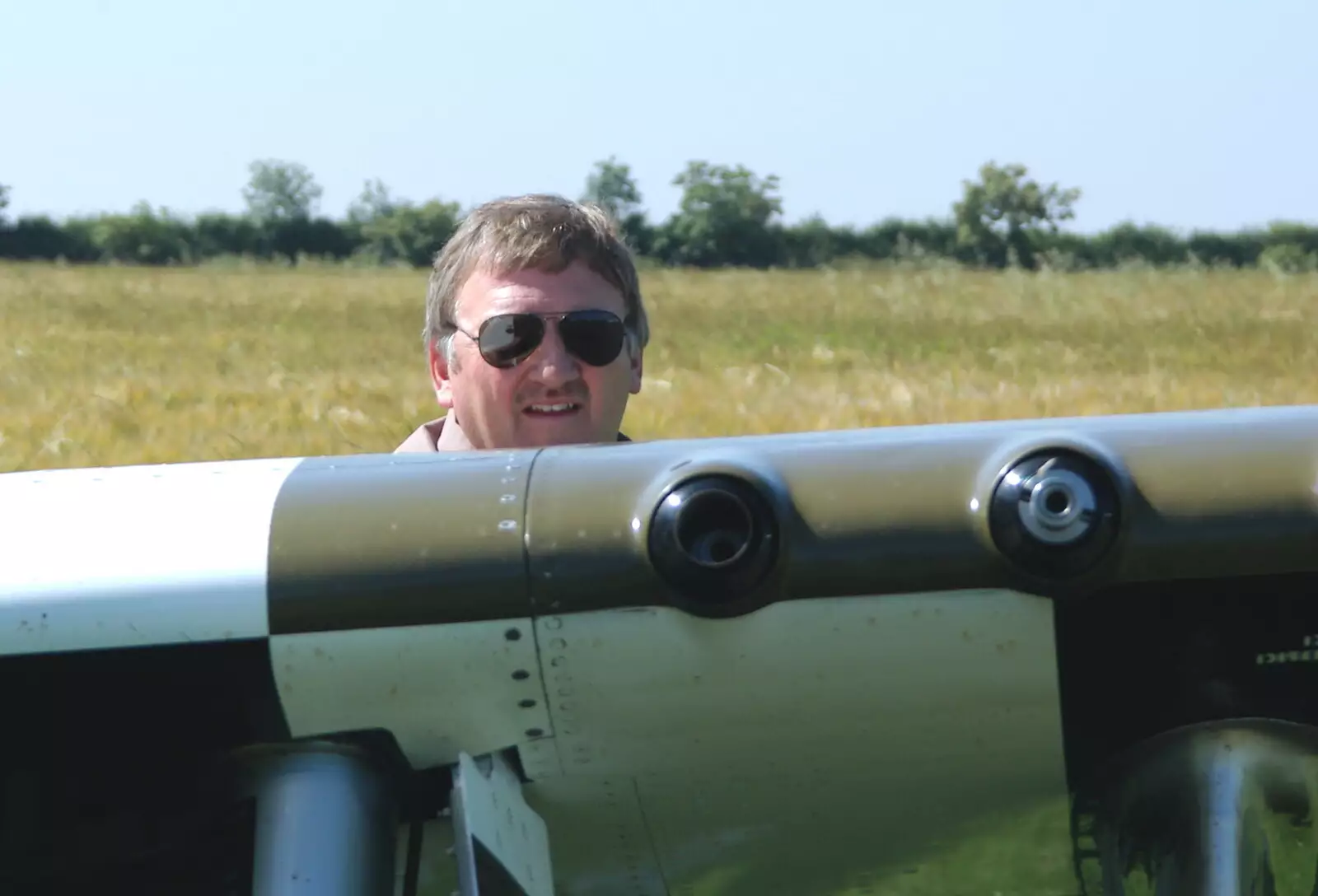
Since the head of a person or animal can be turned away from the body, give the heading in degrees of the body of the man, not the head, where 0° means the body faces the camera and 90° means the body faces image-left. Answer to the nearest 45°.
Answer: approximately 0°
